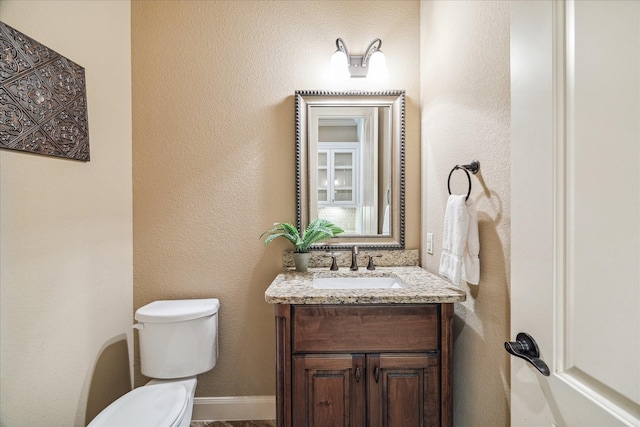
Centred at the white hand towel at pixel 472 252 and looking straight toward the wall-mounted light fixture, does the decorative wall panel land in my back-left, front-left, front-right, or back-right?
front-left

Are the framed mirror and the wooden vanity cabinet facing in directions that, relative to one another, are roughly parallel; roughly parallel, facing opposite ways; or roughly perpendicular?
roughly parallel

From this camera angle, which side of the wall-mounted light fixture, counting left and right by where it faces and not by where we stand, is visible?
front

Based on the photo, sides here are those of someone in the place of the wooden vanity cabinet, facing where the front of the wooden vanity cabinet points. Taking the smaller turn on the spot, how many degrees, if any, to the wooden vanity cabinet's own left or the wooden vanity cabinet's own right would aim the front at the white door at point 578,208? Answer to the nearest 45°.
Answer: approximately 45° to the wooden vanity cabinet's own left

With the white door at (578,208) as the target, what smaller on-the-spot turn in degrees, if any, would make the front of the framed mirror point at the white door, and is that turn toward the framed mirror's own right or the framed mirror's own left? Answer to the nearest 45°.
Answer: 0° — it already faces it

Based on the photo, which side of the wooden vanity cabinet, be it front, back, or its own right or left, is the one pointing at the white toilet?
right

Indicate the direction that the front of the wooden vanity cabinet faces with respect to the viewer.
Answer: facing the viewer

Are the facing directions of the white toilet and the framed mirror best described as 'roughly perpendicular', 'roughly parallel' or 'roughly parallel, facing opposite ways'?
roughly parallel

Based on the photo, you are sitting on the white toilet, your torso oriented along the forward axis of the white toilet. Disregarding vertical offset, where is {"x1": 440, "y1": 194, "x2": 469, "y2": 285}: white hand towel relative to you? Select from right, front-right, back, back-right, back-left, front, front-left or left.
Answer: left

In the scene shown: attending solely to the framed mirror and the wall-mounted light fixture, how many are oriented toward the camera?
2
